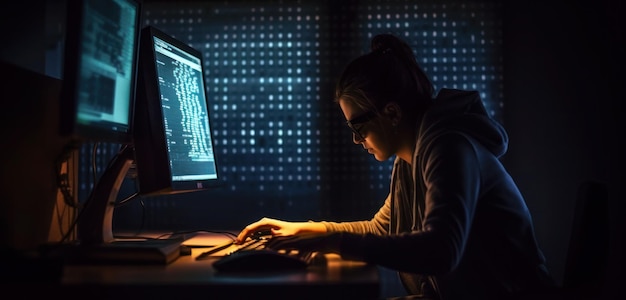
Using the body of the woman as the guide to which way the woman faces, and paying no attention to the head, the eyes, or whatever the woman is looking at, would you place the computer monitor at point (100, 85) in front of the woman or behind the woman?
in front

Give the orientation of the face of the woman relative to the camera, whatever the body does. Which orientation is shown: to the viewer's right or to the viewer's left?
to the viewer's left

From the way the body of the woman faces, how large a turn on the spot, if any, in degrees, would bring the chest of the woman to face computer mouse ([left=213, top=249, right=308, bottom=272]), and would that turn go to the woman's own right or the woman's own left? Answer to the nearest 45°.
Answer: approximately 45° to the woman's own left

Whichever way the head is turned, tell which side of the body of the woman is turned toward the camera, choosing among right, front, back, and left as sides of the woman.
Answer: left
